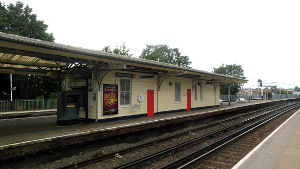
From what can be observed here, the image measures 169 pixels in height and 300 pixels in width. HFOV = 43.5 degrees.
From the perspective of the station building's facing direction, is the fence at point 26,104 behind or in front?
behind

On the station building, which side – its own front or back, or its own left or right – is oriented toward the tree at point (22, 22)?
back

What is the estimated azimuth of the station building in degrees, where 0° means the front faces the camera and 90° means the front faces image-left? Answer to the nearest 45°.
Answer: approximately 315°
